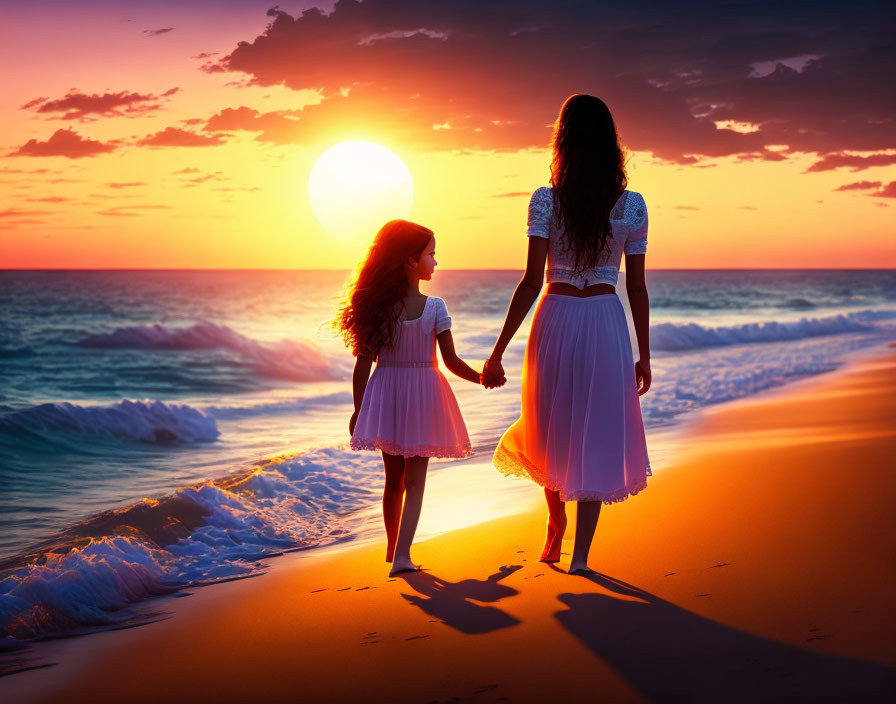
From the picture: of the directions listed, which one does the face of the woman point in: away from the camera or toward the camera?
away from the camera

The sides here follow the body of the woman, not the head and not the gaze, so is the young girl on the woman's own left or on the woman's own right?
on the woman's own left

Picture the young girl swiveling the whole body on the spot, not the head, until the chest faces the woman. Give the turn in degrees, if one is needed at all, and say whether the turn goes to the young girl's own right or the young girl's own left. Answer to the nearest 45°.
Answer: approximately 90° to the young girl's own right

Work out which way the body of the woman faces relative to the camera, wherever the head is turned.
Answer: away from the camera

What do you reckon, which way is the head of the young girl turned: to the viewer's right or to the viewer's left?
to the viewer's right

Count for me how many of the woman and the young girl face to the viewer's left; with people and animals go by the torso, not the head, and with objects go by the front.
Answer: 0

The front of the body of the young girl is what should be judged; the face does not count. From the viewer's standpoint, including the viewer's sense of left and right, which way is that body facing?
facing away from the viewer and to the right of the viewer
